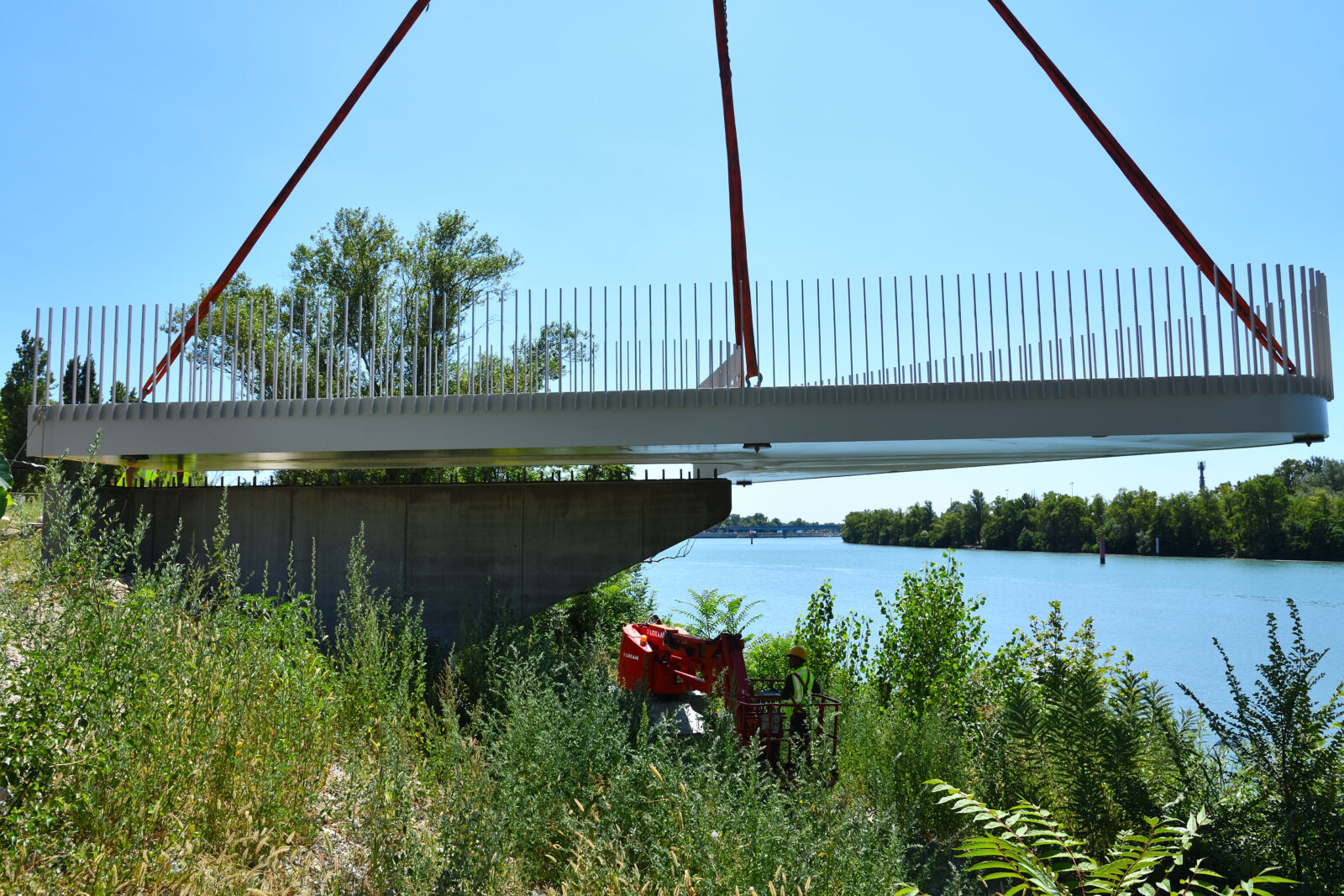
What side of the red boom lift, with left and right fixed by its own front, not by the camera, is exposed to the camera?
right

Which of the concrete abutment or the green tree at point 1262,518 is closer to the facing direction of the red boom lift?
the green tree

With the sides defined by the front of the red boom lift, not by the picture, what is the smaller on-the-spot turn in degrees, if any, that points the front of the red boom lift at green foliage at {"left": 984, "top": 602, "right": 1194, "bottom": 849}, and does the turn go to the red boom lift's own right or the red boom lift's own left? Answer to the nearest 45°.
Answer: approximately 45° to the red boom lift's own right

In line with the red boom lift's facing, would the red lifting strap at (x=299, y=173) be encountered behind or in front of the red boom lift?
behind

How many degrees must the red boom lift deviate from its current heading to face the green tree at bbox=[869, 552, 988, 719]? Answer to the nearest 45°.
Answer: approximately 45° to its left

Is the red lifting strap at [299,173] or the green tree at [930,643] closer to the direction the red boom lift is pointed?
the green tree

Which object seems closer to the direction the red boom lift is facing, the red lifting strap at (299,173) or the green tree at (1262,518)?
the green tree

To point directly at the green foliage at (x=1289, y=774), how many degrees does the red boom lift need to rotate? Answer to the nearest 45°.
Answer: approximately 45° to its right

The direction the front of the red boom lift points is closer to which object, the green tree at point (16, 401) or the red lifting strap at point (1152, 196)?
the red lifting strap

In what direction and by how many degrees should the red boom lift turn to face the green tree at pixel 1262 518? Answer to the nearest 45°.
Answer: approximately 45° to its left
